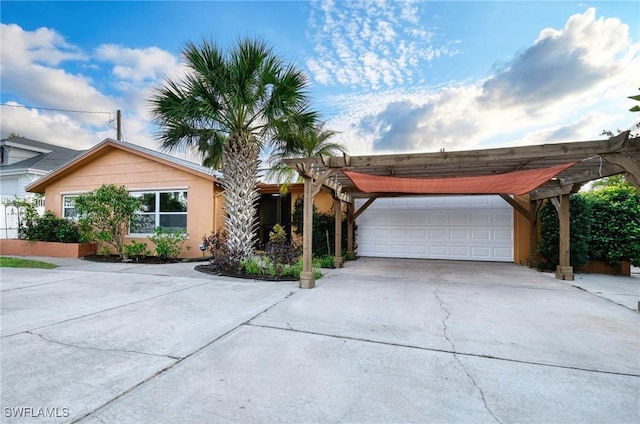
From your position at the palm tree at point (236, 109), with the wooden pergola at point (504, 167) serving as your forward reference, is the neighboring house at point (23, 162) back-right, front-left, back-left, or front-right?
back-left

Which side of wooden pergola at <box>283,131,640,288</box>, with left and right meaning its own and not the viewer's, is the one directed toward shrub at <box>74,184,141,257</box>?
right

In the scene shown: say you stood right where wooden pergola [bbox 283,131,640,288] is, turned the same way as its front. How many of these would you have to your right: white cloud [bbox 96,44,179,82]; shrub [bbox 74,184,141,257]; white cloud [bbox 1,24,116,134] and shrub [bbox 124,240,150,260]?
4

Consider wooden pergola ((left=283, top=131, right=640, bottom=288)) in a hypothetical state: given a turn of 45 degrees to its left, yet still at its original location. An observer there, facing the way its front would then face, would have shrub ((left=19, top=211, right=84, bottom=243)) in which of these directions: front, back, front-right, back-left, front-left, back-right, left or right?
back-right

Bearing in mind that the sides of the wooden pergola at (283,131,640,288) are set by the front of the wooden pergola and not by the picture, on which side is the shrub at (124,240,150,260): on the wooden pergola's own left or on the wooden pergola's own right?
on the wooden pergola's own right

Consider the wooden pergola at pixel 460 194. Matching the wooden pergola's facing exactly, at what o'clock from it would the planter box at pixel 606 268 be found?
The planter box is roughly at 8 o'clock from the wooden pergola.

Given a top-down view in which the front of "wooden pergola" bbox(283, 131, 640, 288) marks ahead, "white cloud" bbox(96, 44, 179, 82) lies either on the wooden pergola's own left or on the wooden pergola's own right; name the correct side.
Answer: on the wooden pergola's own right

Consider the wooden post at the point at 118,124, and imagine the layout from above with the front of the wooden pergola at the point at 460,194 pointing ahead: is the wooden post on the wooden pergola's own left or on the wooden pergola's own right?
on the wooden pergola's own right

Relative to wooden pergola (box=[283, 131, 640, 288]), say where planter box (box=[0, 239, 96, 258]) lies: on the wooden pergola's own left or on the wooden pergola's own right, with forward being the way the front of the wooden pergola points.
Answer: on the wooden pergola's own right

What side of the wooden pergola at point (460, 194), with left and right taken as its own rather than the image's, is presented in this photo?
front
